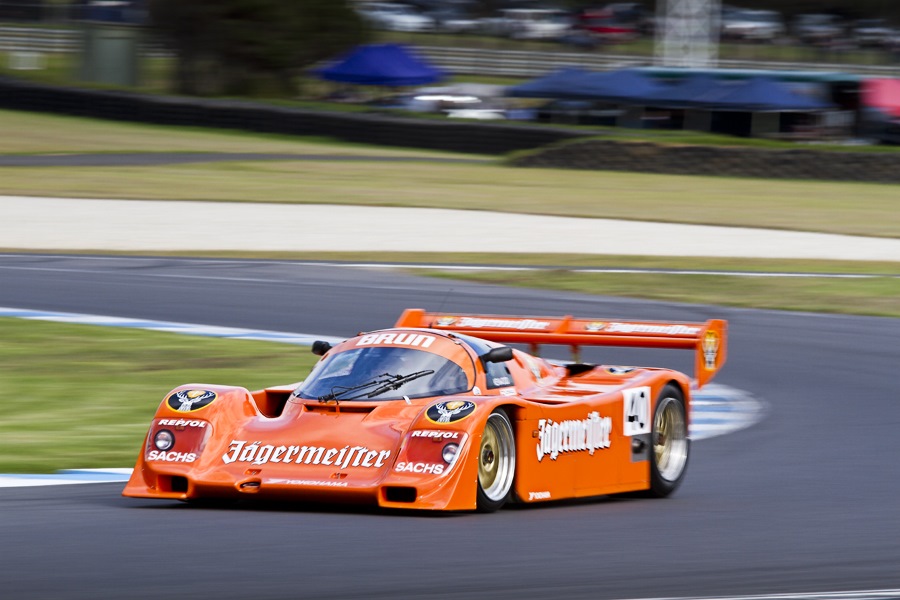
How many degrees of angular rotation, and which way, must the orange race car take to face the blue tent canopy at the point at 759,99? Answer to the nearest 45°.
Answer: approximately 135° to its right

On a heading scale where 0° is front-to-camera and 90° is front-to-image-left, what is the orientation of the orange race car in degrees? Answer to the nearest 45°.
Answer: approximately 45°

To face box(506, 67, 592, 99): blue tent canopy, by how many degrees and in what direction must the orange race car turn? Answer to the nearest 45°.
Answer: approximately 135° to its right

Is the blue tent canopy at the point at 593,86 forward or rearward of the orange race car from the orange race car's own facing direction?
rearward

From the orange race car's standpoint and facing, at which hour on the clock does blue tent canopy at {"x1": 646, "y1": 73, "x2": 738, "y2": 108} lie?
The blue tent canopy is roughly at 5 o'clock from the orange race car.
